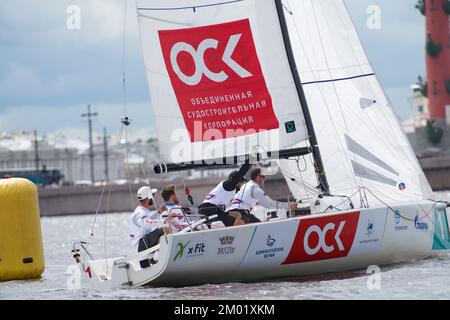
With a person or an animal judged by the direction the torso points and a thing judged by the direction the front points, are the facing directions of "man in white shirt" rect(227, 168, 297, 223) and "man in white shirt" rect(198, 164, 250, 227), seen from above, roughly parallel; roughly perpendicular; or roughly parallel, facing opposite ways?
roughly parallel

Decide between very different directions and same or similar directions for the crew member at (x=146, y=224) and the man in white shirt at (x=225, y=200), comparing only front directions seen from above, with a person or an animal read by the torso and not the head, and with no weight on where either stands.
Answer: same or similar directions

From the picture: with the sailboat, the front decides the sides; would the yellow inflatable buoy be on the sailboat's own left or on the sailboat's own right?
on the sailboat's own left
